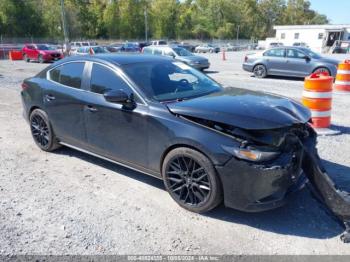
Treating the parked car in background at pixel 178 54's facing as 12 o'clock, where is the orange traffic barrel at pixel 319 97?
The orange traffic barrel is roughly at 1 o'clock from the parked car in background.

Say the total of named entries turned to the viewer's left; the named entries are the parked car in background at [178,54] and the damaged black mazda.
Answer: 0

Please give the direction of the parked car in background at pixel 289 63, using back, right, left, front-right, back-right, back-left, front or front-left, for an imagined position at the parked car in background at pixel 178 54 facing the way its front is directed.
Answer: front

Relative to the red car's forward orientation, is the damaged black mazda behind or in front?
in front

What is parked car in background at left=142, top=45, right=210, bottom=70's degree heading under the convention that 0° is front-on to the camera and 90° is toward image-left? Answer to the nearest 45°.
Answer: approximately 315°

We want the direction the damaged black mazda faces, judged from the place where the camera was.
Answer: facing the viewer and to the right of the viewer

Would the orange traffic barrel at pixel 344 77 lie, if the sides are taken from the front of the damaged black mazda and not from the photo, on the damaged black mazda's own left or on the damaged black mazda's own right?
on the damaged black mazda's own left
